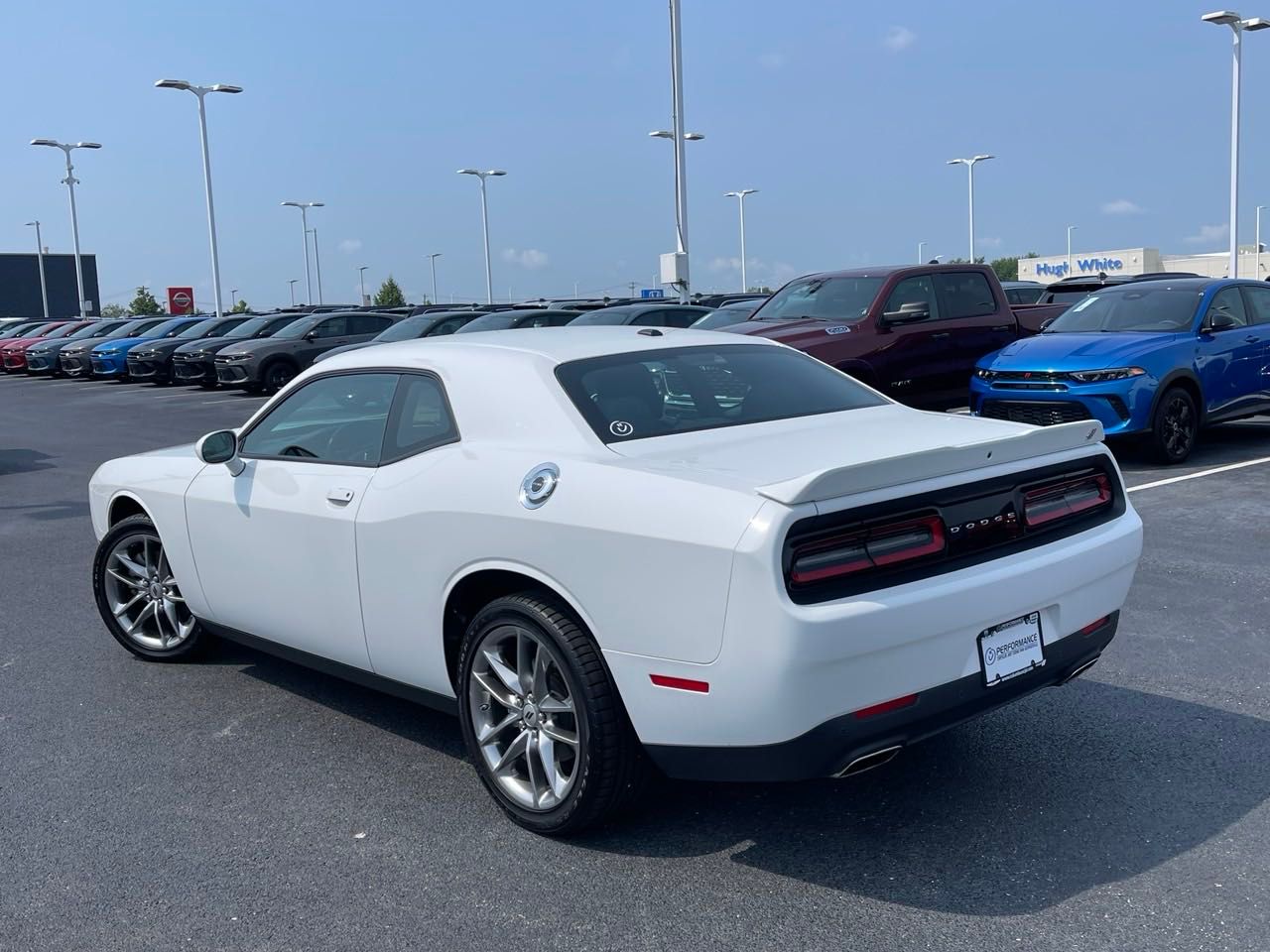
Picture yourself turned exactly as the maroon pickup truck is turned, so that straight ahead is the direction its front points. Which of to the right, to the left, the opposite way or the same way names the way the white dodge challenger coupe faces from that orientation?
to the right

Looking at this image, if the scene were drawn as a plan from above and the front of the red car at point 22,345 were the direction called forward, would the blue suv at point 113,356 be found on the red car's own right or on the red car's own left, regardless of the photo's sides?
on the red car's own left

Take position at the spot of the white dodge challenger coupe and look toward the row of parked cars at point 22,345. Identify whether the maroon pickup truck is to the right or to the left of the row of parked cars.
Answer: right

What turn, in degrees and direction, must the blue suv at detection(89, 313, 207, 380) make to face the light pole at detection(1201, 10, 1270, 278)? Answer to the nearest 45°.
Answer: approximately 135° to its left

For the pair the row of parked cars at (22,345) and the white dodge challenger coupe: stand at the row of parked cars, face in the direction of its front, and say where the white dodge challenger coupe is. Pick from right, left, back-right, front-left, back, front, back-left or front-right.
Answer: front-left

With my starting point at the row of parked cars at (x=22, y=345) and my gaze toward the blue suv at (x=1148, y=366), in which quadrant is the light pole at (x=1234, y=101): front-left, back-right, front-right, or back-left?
front-left

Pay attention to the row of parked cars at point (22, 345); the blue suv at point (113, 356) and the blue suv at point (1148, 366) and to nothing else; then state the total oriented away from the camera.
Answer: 0

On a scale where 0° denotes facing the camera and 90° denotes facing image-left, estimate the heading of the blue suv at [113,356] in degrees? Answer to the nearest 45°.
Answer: approximately 45°

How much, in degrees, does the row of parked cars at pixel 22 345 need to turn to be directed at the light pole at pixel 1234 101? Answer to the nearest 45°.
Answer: approximately 90° to its left

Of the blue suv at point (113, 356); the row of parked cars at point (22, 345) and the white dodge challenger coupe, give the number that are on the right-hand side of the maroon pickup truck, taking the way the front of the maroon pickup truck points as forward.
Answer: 2

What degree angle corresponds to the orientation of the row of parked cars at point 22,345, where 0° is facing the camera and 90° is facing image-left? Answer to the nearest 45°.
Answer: approximately 45°

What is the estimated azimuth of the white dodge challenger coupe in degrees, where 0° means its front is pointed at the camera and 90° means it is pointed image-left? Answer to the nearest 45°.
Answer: approximately 135°

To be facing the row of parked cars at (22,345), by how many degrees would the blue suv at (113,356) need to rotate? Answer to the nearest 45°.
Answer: approximately 135° to its right

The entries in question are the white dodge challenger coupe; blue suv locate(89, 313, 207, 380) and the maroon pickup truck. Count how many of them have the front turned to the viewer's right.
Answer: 0

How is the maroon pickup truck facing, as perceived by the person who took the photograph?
facing the viewer and to the left of the viewer

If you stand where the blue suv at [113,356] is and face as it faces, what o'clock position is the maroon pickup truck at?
The maroon pickup truck is roughly at 10 o'clock from the blue suv.
